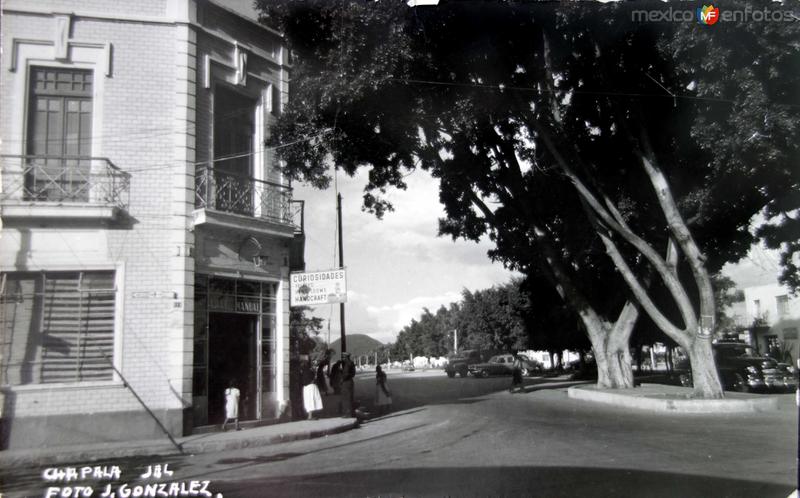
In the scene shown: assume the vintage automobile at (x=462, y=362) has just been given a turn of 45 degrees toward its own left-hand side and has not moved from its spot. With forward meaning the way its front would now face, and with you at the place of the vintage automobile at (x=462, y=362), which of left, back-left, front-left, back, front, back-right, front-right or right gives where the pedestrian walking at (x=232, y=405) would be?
front

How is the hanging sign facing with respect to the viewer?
toward the camera

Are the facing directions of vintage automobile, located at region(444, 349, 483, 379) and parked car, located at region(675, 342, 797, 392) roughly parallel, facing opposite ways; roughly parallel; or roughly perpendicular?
roughly perpendicular

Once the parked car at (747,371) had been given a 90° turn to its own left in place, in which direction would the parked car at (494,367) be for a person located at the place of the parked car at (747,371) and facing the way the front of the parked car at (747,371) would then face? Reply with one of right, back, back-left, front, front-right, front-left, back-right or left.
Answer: left

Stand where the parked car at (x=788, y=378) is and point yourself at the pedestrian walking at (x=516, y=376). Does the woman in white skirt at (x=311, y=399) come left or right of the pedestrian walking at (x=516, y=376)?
left

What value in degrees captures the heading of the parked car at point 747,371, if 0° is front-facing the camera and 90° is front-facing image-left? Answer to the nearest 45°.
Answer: approximately 315°

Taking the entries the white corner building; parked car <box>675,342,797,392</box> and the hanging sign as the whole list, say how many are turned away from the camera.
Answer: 0

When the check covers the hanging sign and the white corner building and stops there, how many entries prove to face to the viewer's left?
0

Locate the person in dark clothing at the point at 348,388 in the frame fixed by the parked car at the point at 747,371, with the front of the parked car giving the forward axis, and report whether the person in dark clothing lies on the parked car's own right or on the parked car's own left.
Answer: on the parked car's own right

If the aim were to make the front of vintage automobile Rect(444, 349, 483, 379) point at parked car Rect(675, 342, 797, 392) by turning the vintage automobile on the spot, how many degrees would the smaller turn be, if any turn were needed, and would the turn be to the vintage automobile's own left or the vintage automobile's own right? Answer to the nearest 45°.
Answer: approximately 90° to the vintage automobile's own left
